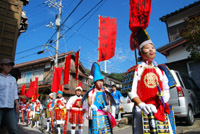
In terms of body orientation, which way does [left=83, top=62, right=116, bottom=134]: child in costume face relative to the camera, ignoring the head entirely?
toward the camera

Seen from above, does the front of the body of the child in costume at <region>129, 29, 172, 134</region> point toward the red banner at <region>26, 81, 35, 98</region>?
no

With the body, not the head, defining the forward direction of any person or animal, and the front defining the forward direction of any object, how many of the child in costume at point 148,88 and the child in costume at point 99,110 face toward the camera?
2

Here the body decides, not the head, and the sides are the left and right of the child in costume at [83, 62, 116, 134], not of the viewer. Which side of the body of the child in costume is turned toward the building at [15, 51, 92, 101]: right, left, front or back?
back

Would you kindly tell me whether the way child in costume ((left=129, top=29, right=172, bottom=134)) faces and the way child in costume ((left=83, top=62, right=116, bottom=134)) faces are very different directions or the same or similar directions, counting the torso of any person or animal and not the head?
same or similar directions

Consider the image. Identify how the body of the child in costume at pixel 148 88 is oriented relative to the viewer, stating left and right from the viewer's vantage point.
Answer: facing the viewer

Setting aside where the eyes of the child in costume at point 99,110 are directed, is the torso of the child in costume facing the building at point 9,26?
no

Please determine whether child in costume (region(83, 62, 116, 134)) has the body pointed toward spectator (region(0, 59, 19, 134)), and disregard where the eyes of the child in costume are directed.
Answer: no

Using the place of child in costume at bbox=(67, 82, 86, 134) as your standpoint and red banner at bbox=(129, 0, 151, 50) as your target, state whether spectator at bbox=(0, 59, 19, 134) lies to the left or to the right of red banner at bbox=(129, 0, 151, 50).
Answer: right

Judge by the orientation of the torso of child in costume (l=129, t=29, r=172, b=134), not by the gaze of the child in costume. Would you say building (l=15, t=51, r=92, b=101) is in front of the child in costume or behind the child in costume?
behind

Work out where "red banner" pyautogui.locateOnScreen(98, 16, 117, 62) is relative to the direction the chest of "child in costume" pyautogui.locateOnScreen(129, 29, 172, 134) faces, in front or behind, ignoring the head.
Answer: behind

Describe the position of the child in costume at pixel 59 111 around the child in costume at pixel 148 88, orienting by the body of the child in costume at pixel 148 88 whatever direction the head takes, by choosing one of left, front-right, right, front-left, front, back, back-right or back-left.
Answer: back-right

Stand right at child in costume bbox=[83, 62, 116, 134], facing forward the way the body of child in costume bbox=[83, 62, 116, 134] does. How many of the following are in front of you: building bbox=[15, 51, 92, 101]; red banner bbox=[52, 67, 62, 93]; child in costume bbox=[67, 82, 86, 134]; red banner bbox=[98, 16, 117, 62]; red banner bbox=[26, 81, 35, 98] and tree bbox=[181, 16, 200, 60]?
0
